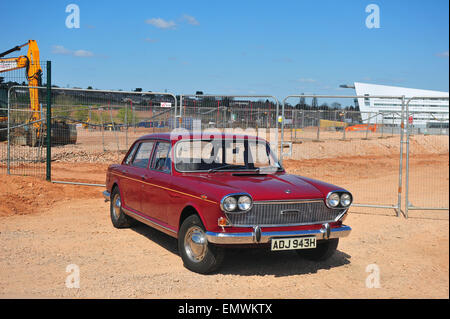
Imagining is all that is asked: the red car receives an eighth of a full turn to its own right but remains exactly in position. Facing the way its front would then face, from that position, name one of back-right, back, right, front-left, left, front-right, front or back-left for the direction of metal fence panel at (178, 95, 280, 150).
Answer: back

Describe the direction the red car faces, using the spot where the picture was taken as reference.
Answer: facing the viewer and to the right of the viewer

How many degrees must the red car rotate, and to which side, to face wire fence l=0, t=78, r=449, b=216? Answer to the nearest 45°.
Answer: approximately 135° to its left

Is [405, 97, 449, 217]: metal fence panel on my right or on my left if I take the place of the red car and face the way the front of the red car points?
on my left

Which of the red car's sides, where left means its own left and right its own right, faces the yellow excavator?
back

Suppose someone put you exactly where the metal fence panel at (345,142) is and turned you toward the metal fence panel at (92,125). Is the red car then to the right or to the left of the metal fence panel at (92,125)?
left

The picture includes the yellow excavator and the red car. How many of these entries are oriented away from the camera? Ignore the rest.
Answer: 0
